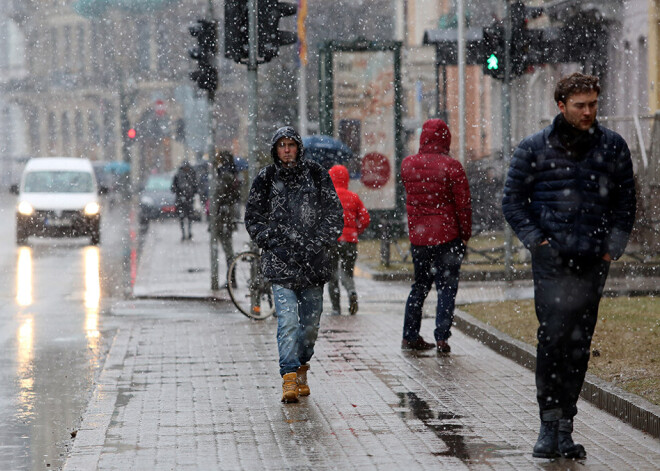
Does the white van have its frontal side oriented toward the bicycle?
yes

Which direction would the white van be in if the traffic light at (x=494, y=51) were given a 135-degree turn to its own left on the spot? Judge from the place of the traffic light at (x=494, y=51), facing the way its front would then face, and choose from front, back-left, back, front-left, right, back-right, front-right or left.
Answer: left

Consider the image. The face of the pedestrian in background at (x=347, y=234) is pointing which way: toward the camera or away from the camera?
away from the camera

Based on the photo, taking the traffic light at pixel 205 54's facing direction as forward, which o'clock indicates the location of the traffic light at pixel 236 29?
the traffic light at pixel 236 29 is roughly at 9 o'clock from the traffic light at pixel 205 54.

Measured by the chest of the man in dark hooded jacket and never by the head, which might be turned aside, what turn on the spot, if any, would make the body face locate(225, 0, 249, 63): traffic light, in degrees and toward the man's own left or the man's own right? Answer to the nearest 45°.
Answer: approximately 180°

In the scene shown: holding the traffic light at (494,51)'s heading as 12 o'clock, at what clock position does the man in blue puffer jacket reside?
The man in blue puffer jacket is roughly at 12 o'clock from the traffic light.
